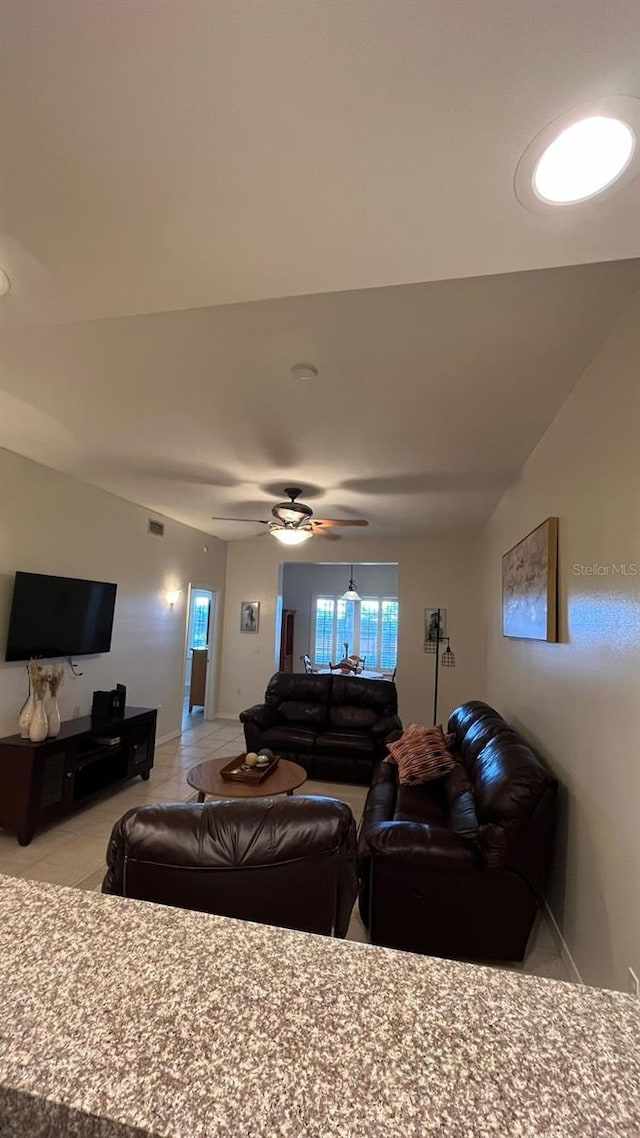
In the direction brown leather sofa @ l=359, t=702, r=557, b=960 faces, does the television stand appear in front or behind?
in front

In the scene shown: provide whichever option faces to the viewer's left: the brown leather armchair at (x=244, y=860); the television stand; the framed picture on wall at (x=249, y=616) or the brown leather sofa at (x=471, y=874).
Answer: the brown leather sofa at (x=471, y=874)

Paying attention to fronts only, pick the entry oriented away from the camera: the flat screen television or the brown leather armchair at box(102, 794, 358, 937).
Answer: the brown leather armchair

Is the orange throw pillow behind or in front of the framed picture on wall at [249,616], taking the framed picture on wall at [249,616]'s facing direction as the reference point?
in front

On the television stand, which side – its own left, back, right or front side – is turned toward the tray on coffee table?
front

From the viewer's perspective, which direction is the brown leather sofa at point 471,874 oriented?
to the viewer's left

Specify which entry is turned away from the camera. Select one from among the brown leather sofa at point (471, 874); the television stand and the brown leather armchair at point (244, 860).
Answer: the brown leather armchair at point (244, 860)

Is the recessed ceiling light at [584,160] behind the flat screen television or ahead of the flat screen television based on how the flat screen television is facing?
ahead

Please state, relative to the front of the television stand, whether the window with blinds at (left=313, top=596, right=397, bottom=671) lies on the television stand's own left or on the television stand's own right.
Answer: on the television stand's own left

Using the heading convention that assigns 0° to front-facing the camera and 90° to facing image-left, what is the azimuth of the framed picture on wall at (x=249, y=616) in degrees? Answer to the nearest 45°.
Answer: approximately 0°

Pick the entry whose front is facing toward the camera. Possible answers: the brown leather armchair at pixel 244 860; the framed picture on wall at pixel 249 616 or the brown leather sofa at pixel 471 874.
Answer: the framed picture on wall

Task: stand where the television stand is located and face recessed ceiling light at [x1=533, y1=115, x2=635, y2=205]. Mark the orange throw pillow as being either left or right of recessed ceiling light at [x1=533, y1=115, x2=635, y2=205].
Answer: left

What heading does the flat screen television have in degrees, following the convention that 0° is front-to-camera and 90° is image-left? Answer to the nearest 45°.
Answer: approximately 315°

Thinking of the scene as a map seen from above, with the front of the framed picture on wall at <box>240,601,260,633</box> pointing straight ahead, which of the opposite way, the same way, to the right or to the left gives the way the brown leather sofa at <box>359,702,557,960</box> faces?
to the right

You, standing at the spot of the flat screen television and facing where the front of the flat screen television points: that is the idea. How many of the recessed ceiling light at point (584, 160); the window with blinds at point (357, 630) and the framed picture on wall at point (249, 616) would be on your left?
2

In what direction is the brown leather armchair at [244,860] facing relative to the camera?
away from the camera

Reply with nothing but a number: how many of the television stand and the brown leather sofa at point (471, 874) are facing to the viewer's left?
1

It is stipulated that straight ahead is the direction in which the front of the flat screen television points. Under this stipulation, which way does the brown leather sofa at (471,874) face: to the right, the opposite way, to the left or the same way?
the opposite way
